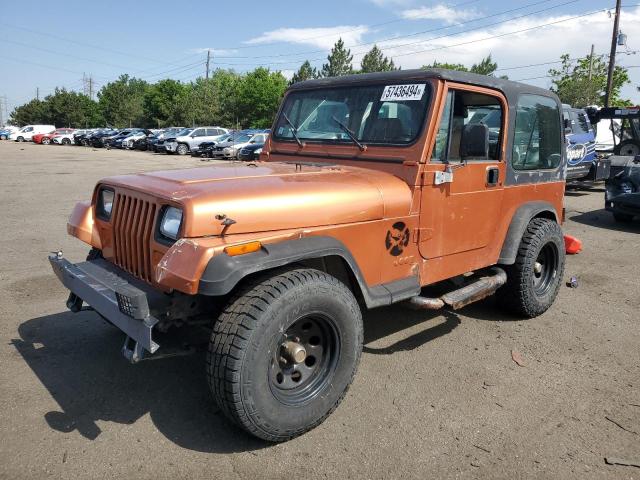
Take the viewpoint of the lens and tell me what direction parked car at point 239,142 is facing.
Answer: facing the viewer and to the left of the viewer

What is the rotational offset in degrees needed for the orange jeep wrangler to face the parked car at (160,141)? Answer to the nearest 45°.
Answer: approximately 135° to its right

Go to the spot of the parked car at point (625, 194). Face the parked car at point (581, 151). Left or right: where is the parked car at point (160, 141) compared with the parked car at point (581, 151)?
left

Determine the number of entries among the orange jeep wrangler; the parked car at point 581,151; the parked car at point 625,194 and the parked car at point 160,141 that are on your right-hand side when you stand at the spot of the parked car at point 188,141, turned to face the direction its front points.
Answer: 1

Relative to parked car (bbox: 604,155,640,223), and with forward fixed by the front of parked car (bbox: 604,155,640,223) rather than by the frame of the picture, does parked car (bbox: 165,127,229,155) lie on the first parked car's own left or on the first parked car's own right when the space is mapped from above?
on the first parked car's own right

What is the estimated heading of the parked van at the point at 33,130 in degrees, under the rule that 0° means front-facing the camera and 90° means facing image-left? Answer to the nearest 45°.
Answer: approximately 45°

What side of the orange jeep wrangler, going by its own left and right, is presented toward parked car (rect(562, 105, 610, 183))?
back

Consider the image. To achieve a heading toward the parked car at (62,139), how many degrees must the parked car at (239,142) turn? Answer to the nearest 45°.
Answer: approximately 90° to its right

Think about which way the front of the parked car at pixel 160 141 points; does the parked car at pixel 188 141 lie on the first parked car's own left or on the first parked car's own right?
on the first parked car's own left
